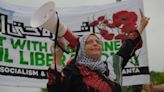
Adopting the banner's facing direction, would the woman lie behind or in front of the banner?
in front

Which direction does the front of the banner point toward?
toward the camera

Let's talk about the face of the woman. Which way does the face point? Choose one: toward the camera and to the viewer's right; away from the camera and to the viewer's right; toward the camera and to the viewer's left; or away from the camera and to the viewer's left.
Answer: toward the camera and to the viewer's right

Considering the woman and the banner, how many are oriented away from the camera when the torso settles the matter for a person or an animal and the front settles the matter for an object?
0

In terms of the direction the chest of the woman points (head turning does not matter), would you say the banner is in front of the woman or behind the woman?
behind
